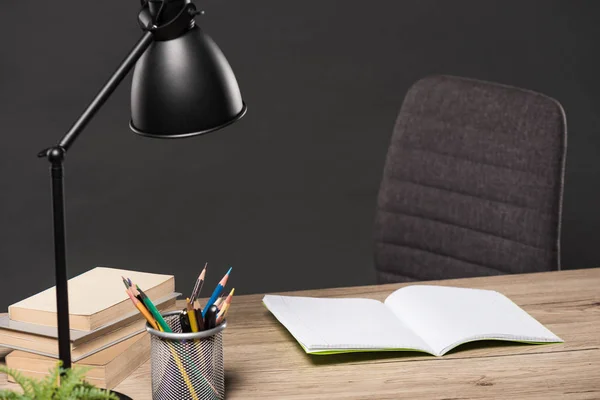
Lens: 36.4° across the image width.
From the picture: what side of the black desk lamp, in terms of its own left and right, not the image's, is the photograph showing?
right
